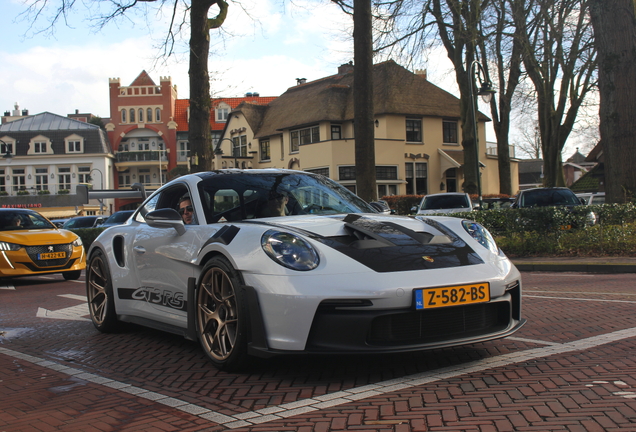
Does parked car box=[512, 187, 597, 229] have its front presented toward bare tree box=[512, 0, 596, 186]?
no

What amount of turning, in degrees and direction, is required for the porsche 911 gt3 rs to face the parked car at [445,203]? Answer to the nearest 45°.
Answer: approximately 135° to its left

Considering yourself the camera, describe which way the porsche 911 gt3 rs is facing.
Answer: facing the viewer and to the right of the viewer

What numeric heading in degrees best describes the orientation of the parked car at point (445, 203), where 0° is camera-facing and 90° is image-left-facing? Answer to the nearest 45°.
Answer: approximately 0°

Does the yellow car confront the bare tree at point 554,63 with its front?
no

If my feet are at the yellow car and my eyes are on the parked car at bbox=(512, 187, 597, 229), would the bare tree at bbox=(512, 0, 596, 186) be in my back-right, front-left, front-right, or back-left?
front-left

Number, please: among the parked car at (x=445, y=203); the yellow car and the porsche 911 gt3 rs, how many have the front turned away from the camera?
0

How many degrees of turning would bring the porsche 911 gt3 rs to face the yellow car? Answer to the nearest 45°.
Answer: approximately 180°

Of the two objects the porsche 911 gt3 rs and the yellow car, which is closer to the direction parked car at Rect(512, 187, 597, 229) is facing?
the porsche 911 gt3 rs

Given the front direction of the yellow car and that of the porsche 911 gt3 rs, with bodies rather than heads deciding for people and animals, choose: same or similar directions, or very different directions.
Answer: same or similar directions

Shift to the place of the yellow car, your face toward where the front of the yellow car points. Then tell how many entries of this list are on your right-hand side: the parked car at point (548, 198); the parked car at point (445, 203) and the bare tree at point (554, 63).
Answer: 0
